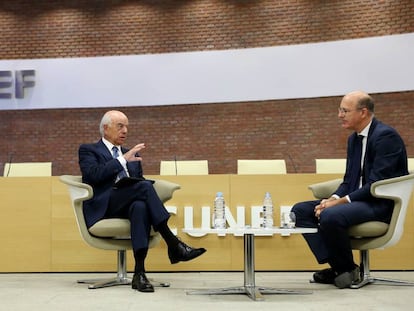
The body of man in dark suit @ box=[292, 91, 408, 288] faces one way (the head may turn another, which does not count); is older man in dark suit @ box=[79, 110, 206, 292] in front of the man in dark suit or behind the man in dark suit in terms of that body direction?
in front

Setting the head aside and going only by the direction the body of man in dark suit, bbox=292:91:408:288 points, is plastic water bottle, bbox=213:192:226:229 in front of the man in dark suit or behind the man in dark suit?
in front

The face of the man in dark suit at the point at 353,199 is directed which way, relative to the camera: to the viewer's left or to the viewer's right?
to the viewer's left

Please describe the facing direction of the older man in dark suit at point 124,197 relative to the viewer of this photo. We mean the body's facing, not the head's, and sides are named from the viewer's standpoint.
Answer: facing the viewer and to the right of the viewer

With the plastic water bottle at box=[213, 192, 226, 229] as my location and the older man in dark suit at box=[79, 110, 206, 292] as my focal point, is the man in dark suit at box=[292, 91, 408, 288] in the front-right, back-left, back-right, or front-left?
back-right

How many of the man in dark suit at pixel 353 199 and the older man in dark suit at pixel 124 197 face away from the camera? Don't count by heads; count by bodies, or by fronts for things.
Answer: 0

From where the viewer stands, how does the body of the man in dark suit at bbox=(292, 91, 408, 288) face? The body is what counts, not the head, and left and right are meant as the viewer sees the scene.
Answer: facing the viewer and to the left of the viewer

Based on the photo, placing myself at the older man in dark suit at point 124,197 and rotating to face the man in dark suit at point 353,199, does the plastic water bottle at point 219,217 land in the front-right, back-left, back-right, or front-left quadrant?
front-right

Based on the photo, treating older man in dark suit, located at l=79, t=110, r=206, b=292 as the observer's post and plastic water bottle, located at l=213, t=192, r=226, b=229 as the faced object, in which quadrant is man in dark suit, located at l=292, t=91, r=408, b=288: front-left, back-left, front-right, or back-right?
front-left

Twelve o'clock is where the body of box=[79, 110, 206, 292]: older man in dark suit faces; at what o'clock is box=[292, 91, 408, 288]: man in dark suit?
The man in dark suit is roughly at 11 o'clock from the older man in dark suit.

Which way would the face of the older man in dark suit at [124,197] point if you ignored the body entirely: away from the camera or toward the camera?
toward the camera
